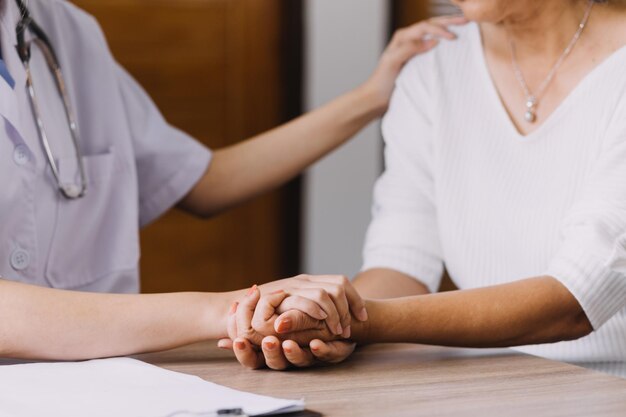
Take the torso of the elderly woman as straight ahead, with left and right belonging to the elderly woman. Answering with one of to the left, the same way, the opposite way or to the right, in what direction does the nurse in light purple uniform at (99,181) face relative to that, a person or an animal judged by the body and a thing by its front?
to the left

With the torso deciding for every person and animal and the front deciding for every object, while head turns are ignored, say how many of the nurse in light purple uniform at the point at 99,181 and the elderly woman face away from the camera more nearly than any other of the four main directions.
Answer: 0

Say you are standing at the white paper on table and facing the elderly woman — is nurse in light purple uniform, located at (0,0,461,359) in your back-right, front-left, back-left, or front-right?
front-left

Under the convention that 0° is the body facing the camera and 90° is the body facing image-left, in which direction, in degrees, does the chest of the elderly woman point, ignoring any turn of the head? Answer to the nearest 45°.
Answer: approximately 45°

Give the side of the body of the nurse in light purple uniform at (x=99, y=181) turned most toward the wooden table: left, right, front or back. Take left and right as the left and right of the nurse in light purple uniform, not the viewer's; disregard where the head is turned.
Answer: front

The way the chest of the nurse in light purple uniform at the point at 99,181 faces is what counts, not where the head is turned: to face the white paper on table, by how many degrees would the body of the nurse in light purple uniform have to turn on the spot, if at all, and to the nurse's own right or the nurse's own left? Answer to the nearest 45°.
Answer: approximately 45° to the nurse's own right

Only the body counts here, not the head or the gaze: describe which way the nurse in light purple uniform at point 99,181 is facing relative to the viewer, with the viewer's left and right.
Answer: facing the viewer and to the right of the viewer
